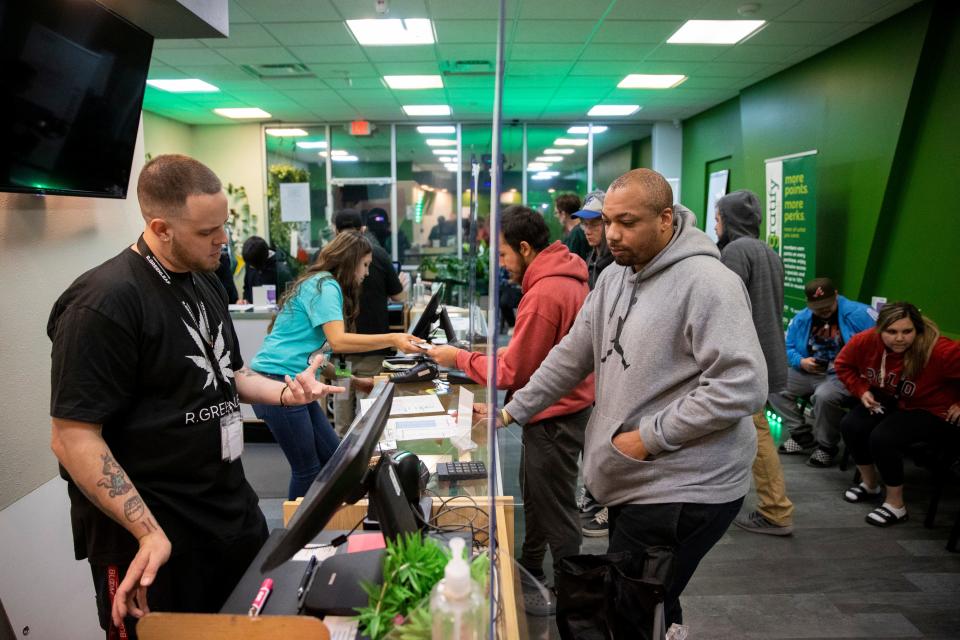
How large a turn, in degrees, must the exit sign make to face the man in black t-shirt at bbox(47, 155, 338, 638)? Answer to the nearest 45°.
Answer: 0° — it already faces them

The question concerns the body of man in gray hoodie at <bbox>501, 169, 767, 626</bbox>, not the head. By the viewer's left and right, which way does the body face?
facing the viewer and to the left of the viewer

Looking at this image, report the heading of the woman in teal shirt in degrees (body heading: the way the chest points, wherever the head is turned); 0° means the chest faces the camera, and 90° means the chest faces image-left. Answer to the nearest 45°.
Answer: approximately 270°

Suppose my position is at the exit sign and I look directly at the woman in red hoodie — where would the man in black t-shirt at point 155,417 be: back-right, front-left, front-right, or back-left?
front-right

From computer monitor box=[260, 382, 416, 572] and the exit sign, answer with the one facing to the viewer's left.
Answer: the computer monitor

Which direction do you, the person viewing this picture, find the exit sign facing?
facing the viewer

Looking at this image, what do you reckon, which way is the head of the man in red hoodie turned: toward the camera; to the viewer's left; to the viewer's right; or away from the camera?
to the viewer's left

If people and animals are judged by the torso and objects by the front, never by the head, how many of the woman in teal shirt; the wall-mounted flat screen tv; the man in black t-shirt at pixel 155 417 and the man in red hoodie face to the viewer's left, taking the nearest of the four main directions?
1

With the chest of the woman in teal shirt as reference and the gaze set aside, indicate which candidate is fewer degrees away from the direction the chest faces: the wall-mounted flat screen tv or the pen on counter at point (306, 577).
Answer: the pen on counter

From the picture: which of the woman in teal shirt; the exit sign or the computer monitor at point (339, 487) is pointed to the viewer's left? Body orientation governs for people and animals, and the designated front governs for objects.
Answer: the computer monitor

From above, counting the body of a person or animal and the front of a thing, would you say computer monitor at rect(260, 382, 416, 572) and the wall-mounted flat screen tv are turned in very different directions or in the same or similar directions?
very different directions

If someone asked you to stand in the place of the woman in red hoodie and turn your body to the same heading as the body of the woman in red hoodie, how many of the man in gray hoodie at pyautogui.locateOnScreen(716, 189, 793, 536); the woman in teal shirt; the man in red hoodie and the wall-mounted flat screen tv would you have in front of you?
4

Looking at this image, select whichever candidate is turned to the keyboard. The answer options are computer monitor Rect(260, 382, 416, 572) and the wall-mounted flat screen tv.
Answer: the wall-mounted flat screen tv

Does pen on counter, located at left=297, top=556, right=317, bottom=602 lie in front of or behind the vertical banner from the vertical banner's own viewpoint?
in front

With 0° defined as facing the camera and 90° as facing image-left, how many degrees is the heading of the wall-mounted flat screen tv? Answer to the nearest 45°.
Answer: approximately 315°

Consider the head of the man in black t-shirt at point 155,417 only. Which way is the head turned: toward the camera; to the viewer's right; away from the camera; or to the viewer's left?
to the viewer's right
